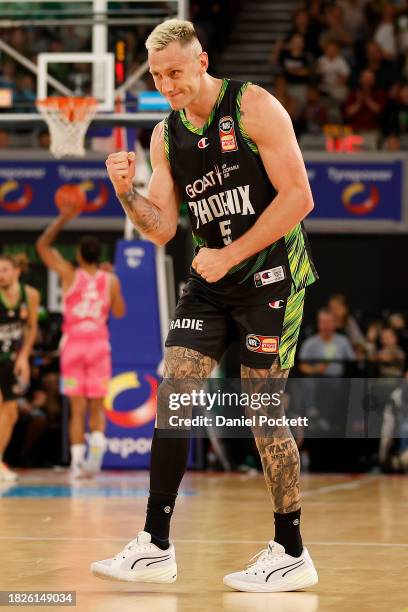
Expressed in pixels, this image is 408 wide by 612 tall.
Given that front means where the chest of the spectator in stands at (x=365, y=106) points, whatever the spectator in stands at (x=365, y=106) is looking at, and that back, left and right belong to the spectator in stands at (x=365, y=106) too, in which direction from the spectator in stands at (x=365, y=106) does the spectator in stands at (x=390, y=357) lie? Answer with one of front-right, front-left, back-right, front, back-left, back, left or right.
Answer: front

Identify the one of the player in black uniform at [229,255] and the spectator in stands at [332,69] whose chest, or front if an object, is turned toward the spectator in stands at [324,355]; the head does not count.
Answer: the spectator in stands at [332,69]

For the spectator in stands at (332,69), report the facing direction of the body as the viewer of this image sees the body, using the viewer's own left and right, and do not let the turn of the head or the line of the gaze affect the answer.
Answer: facing the viewer

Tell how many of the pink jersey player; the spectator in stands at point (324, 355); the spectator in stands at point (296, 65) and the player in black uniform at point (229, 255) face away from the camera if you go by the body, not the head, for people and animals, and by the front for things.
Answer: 1

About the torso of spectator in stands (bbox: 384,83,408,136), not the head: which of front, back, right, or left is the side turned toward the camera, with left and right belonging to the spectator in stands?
front

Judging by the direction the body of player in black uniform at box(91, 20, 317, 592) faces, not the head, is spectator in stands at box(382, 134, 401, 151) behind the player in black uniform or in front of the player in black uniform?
behind

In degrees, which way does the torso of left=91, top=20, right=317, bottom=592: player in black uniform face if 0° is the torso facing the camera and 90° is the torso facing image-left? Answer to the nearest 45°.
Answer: approximately 45°

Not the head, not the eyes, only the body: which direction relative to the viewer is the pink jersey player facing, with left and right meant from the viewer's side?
facing away from the viewer

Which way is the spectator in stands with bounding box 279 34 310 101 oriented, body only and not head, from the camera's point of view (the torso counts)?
toward the camera

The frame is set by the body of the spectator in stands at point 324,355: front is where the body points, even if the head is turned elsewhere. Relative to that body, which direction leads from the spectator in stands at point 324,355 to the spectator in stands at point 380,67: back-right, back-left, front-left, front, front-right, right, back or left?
back

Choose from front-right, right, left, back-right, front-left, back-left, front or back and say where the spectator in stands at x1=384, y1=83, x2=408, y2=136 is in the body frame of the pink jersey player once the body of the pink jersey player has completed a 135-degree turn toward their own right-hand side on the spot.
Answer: left

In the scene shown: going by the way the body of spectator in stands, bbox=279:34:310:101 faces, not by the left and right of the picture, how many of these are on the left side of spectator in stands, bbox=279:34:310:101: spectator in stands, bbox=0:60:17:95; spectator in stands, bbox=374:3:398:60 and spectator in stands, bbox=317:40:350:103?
2

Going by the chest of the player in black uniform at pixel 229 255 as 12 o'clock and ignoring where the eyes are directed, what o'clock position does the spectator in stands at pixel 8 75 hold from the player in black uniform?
The spectator in stands is roughly at 4 o'clock from the player in black uniform.

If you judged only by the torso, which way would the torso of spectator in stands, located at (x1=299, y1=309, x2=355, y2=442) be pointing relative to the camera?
toward the camera
